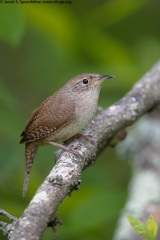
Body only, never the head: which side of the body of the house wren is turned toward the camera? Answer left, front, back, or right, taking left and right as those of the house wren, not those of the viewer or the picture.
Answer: right
